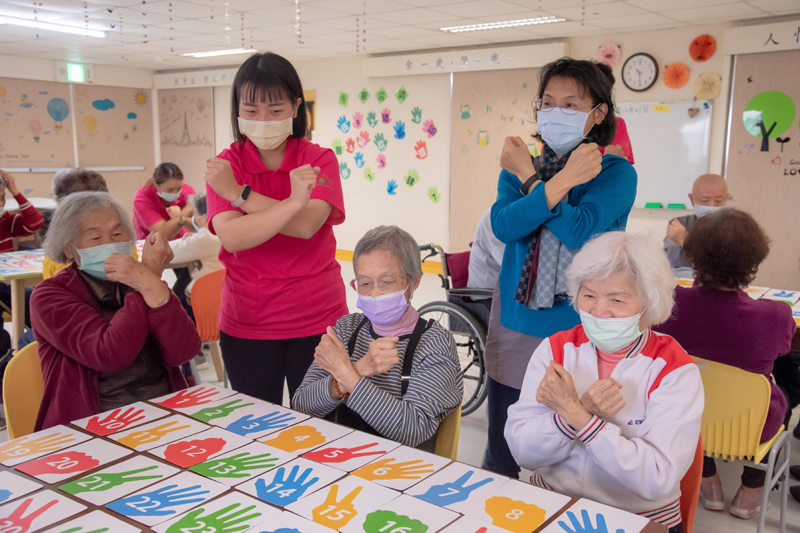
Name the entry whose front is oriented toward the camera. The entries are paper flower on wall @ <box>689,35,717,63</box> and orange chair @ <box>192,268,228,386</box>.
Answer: the paper flower on wall

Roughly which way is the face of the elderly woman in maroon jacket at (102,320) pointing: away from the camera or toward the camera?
toward the camera

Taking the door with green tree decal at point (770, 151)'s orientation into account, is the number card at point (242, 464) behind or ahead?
ahead

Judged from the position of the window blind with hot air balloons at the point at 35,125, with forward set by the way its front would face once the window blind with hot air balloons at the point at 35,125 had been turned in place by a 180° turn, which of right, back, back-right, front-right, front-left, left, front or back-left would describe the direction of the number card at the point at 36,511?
back

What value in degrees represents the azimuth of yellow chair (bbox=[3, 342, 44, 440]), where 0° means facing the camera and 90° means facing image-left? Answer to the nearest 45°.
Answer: approximately 315°

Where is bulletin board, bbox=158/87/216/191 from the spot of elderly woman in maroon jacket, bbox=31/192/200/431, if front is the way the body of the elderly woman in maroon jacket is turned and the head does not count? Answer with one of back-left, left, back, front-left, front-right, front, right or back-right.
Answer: back-left

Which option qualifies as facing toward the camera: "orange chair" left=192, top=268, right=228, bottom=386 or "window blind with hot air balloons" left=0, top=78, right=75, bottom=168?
the window blind with hot air balloons

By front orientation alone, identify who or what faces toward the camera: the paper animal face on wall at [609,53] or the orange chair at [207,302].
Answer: the paper animal face on wall

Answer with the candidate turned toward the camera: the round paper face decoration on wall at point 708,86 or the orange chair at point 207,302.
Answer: the round paper face decoration on wall

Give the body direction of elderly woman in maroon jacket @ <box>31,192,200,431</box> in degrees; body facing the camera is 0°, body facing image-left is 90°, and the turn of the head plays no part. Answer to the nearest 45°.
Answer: approximately 315°

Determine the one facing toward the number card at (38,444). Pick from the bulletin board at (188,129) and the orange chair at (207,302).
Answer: the bulletin board

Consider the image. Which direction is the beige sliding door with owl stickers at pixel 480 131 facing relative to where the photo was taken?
toward the camera

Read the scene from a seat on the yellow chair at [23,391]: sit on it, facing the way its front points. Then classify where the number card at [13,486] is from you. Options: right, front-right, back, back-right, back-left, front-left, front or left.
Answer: front-right

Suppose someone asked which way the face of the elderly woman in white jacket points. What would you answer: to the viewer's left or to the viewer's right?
to the viewer's left

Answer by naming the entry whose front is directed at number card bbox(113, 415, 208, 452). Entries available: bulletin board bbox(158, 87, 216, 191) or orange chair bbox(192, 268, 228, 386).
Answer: the bulletin board

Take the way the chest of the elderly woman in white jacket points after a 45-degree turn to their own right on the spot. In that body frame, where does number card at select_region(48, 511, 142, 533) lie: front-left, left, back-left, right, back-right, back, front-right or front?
front-left

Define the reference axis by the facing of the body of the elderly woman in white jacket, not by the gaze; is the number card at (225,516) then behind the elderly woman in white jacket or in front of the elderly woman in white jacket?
in front

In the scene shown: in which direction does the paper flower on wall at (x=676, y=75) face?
toward the camera

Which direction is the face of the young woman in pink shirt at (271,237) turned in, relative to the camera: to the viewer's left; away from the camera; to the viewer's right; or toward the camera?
toward the camera

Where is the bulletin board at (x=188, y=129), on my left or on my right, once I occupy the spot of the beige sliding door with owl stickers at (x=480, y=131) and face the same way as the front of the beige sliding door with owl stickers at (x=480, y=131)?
on my right

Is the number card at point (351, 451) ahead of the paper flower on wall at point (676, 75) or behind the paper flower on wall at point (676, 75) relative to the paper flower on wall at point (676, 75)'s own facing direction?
ahead

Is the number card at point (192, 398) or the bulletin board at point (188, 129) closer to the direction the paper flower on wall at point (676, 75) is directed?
the number card
